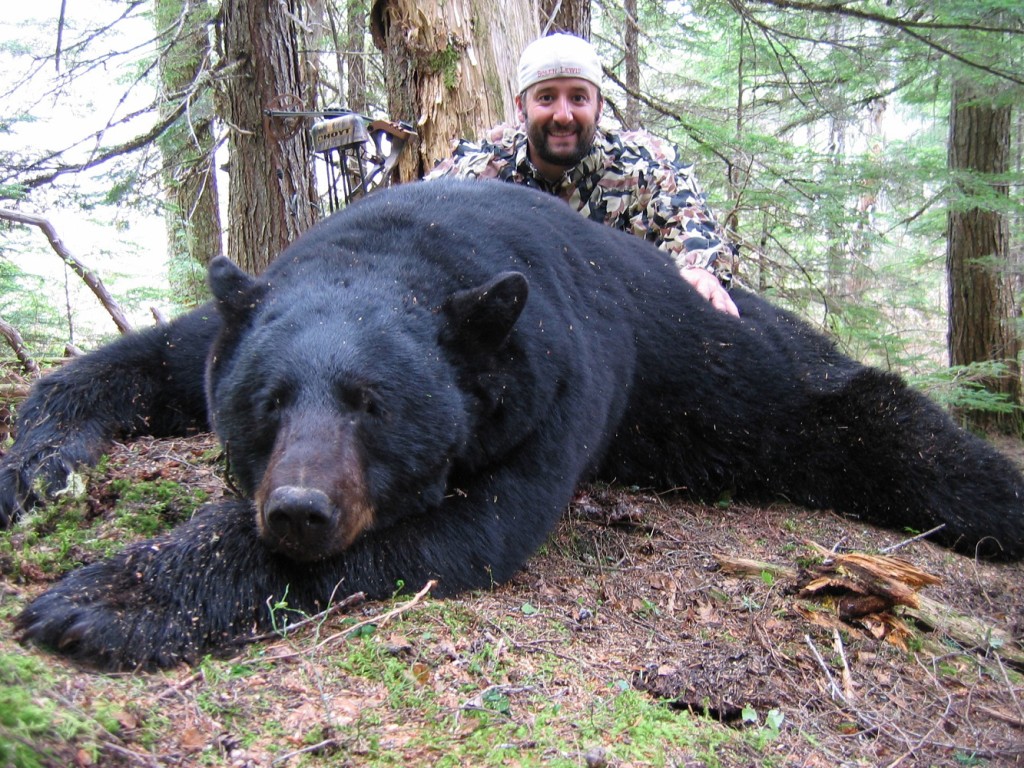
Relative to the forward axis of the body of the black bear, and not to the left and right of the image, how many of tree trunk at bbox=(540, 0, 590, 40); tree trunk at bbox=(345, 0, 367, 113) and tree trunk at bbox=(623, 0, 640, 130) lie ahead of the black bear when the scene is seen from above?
0

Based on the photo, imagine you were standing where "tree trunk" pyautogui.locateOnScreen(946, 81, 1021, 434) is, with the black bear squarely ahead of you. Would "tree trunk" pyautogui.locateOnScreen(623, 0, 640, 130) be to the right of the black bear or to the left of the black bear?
right

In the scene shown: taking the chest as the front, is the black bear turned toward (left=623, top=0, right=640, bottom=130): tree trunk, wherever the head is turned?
no

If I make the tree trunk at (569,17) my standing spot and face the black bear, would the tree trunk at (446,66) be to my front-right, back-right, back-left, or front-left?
front-right

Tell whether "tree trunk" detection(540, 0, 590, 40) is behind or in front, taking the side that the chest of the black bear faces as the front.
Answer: behind

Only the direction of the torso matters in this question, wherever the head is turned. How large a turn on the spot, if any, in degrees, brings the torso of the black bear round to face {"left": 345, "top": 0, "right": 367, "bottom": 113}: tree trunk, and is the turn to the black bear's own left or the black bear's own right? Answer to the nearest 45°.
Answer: approximately 135° to the black bear's own right

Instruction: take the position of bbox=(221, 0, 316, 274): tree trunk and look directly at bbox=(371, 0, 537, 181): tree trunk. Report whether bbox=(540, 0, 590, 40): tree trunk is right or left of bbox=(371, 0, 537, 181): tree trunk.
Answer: left

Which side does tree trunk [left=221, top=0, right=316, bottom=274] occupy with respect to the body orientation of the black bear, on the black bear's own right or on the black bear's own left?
on the black bear's own right

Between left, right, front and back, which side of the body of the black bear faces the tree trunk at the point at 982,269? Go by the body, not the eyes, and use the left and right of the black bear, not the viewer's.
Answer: back

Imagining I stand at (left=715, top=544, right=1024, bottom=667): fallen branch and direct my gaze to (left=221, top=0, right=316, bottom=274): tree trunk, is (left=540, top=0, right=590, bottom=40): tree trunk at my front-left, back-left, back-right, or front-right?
front-right

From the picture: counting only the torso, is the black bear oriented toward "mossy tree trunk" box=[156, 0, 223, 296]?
no

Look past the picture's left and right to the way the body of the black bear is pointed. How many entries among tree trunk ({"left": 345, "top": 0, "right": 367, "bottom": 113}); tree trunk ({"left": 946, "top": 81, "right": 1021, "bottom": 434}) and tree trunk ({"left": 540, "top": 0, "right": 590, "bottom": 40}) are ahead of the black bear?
0

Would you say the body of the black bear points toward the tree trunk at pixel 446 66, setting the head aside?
no

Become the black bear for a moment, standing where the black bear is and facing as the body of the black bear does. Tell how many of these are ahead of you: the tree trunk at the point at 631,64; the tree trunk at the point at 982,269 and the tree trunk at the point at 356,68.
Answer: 0

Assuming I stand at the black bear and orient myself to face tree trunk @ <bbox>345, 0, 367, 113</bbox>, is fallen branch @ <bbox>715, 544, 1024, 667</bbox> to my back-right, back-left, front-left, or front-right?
back-right

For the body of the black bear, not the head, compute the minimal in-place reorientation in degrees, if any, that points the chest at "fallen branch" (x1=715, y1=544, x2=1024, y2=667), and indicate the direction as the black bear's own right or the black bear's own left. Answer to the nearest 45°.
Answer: approximately 135° to the black bear's own left

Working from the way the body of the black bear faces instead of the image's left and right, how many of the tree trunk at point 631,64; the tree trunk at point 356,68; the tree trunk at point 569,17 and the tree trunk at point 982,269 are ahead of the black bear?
0
